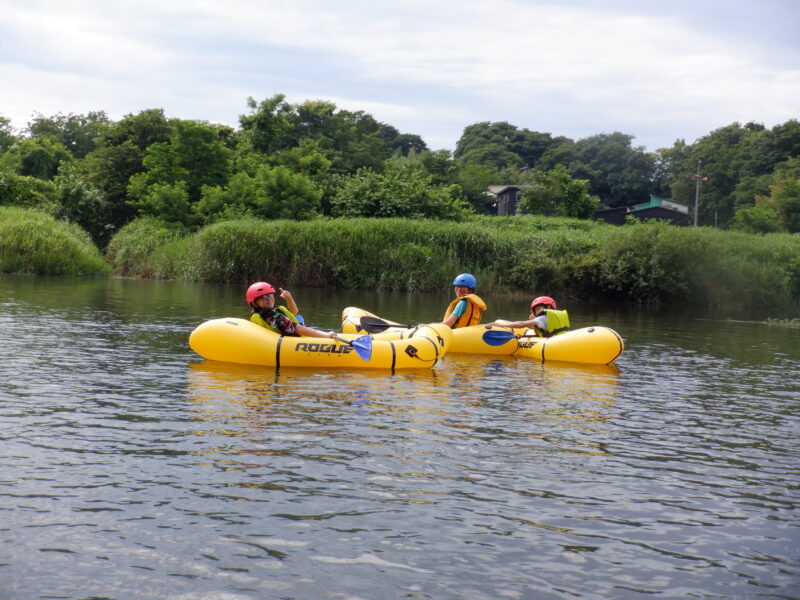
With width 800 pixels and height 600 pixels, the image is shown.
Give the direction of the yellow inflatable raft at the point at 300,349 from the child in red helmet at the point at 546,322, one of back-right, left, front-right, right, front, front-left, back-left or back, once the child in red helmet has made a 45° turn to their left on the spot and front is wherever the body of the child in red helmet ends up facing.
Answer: front

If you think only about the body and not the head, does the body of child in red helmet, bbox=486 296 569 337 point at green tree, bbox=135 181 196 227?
no

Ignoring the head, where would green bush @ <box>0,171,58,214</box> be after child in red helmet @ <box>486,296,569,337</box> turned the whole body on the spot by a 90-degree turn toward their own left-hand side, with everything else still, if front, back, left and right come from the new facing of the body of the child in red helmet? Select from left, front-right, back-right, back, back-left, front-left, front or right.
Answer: back-right

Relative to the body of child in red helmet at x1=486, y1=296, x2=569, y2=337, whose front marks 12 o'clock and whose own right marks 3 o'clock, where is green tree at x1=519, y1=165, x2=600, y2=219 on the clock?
The green tree is roughly at 3 o'clock from the child in red helmet.

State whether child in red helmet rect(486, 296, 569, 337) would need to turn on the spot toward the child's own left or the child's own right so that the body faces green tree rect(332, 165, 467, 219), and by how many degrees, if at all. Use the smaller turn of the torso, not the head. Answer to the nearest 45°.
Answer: approximately 90° to the child's own right

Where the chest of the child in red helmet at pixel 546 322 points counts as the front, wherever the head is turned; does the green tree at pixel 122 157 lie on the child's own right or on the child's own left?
on the child's own right

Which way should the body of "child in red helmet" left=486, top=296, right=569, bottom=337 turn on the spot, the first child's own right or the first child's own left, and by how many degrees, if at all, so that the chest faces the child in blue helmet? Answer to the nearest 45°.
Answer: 0° — they already face them

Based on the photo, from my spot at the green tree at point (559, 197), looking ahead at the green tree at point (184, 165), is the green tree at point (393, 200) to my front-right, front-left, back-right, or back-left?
front-left

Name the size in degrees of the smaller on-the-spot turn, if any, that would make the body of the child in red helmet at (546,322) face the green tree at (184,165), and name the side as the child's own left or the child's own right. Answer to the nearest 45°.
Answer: approximately 45° to the child's own right
